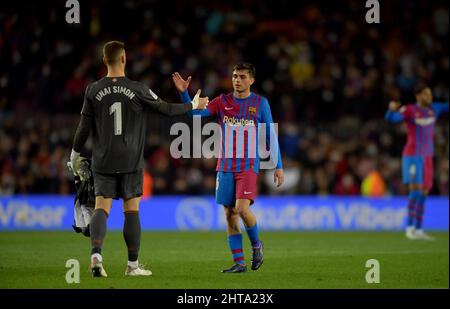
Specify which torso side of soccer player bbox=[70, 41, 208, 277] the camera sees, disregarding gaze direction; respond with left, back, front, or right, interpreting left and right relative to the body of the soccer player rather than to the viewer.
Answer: back

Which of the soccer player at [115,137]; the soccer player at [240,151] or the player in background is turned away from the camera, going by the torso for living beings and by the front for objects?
the soccer player at [115,137]

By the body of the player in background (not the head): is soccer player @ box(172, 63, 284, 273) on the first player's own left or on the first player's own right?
on the first player's own right

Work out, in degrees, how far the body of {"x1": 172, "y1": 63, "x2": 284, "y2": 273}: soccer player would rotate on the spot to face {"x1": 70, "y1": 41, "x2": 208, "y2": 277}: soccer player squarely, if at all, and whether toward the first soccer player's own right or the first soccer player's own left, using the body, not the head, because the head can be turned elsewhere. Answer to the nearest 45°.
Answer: approximately 45° to the first soccer player's own right

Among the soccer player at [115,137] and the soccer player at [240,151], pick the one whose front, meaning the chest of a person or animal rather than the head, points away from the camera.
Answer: the soccer player at [115,137]

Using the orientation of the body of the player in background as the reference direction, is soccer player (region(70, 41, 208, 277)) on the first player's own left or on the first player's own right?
on the first player's own right

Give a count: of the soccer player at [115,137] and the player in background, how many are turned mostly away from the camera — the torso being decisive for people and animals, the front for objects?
1

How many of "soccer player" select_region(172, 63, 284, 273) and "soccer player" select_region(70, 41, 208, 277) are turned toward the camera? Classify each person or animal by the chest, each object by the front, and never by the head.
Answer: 1

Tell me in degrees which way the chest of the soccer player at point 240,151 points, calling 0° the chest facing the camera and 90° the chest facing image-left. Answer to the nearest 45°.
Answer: approximately 0°

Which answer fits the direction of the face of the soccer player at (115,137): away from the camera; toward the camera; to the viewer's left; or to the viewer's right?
away from the camera

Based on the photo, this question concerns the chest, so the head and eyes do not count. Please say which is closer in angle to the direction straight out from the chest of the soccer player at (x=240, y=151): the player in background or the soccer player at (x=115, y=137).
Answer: the soccer player
